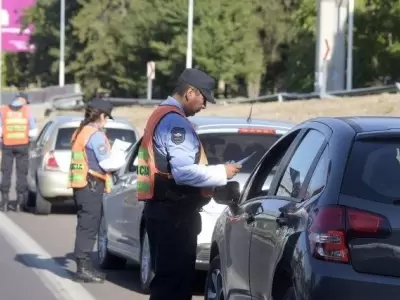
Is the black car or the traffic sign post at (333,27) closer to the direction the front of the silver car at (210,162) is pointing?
the traffic sign post

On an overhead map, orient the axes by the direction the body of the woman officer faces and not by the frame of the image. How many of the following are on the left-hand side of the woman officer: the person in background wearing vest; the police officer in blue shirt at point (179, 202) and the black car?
1

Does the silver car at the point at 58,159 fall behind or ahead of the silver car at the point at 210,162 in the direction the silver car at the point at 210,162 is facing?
ahead

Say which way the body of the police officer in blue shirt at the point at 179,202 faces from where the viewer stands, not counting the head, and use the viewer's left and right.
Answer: facing to the right of the viewer

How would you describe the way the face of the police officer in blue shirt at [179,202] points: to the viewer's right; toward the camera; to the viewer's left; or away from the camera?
to the viewer's right

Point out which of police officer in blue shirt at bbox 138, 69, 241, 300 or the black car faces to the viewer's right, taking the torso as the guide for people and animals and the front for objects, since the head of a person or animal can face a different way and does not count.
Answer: the police officer in blue shirt

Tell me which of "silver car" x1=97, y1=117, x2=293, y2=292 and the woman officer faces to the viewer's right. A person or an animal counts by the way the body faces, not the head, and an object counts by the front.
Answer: the woman officer

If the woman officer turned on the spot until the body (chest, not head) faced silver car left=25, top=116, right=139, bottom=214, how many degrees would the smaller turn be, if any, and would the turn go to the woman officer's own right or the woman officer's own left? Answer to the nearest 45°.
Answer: approximately 90° to the woman officer's own left

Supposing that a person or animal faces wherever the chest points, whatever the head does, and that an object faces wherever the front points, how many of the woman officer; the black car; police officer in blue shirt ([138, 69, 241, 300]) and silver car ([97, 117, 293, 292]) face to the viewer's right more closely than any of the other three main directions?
2

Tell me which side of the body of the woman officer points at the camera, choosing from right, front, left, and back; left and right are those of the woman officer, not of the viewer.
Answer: right

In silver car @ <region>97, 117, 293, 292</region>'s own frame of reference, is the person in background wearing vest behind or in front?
in front

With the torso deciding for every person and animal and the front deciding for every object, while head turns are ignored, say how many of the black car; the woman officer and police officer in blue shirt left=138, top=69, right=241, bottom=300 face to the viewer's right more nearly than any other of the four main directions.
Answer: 2

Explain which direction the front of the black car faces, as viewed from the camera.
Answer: facing away from the viewer and to the left of the viewer

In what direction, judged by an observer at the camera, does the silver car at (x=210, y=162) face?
facing away from the viewer and to the left of the viewer
